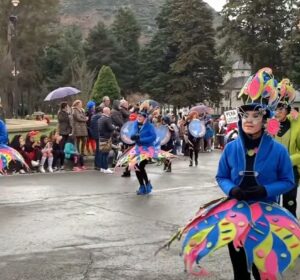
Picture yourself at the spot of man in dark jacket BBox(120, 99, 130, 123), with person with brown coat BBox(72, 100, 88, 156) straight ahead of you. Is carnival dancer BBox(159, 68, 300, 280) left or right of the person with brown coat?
left

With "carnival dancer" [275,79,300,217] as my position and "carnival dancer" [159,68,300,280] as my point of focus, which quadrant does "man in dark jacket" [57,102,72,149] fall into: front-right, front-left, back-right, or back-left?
back-right

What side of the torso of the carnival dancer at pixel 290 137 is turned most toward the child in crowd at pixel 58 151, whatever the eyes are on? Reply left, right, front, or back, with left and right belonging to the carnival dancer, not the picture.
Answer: right

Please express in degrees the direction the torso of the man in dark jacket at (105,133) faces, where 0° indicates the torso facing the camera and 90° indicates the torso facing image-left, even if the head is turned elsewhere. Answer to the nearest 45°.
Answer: approximately 270°

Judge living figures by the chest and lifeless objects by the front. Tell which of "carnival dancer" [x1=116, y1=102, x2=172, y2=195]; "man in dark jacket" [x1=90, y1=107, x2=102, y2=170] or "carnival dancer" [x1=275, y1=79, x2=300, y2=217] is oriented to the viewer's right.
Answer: the man in dark jacket

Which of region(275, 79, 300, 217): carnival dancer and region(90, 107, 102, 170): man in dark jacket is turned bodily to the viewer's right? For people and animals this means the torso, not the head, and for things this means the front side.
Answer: the man in dark jacket

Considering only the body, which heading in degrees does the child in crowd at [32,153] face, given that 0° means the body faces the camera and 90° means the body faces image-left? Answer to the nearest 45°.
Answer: approximately 315°

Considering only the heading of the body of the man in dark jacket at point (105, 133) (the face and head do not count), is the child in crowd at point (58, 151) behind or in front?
behind

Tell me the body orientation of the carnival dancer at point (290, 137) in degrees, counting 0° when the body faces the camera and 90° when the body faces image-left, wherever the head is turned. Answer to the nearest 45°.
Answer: approximately 45°

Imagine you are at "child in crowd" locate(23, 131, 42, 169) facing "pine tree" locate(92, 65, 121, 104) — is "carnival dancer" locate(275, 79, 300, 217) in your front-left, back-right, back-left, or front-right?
back-right
